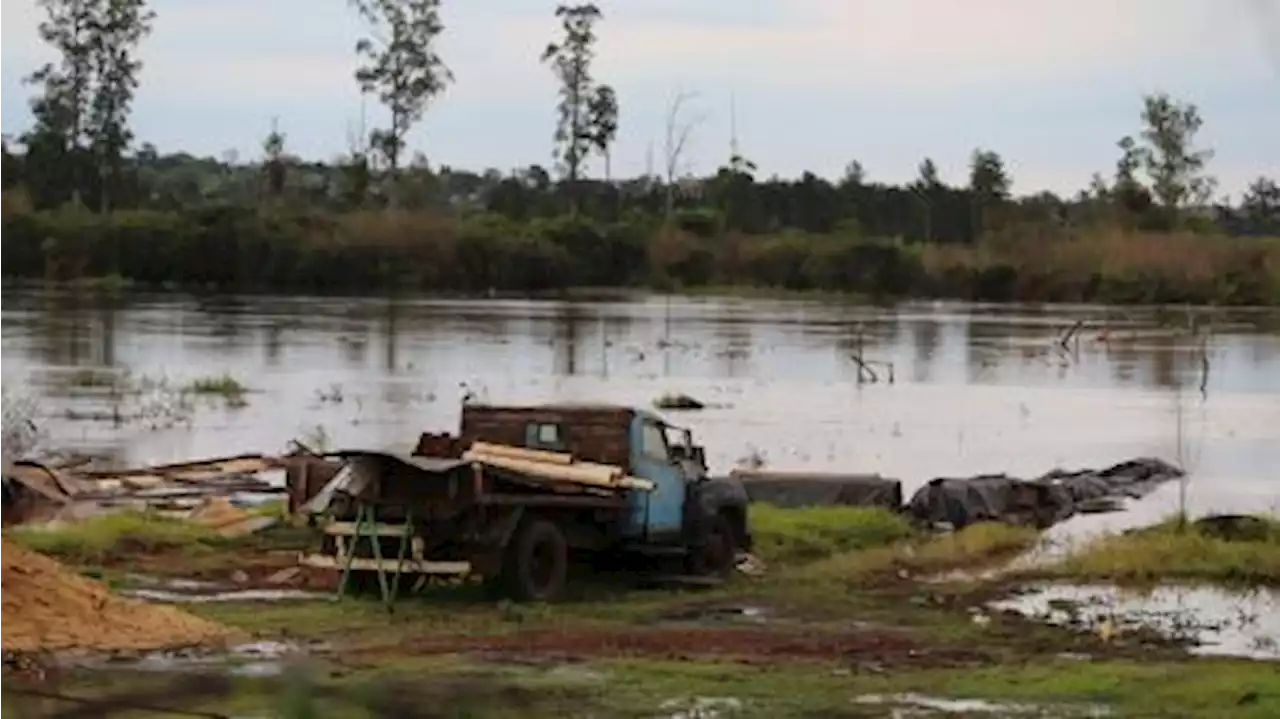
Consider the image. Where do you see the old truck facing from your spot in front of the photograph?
facing away from the viewer and to the right of the viewer

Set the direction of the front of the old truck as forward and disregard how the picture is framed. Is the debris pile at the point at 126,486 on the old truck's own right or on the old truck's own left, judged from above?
on the old truck's own left

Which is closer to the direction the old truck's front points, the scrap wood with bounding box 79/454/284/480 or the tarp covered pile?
the tarp covered pile

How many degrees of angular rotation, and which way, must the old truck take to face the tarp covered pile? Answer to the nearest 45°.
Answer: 0° — it already faces it
